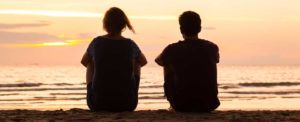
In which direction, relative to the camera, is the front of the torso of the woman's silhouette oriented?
away from the camera

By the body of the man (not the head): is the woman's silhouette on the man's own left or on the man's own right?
on the man's own left

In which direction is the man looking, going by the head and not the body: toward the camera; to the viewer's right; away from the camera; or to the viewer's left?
away from the camera

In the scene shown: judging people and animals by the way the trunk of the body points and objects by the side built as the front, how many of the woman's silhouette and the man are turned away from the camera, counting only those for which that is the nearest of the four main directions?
2

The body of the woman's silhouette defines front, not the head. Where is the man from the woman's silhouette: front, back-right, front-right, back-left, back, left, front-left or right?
right

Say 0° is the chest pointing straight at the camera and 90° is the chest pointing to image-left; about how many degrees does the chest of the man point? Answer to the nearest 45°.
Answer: approximately 180°
